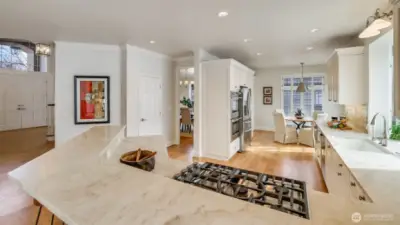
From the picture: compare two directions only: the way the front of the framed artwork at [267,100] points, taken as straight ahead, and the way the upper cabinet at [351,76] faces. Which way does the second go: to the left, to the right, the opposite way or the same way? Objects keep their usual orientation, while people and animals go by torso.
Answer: to the right

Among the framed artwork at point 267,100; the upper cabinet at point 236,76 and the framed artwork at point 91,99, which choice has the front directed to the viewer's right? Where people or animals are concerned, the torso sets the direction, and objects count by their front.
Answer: the upper cabinet

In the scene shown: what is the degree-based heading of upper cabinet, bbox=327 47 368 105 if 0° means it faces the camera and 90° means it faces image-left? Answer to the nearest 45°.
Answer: approximately 90°

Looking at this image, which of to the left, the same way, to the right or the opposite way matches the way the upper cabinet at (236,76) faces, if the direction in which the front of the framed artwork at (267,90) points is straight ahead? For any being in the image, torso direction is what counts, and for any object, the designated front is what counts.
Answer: to the left

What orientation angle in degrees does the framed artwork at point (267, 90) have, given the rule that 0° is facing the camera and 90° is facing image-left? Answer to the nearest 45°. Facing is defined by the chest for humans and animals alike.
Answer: approximately 0°

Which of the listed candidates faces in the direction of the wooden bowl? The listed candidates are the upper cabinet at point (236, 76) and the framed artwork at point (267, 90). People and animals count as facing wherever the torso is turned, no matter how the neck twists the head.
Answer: the framed artwork

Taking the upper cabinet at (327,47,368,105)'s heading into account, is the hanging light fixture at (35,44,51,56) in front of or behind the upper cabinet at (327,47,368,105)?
in front

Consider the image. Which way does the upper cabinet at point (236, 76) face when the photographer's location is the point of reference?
facing to the right of the viewer

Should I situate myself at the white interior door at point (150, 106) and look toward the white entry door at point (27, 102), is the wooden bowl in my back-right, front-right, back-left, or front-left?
back-left

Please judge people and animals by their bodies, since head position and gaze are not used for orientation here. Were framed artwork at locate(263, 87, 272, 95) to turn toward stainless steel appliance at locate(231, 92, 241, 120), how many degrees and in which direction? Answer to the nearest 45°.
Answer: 0° — it already faces it
